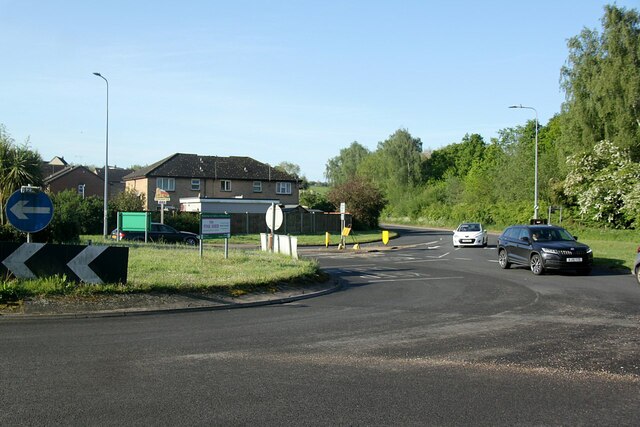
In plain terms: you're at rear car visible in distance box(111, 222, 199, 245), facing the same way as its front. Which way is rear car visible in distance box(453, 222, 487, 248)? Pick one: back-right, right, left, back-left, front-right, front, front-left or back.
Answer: front

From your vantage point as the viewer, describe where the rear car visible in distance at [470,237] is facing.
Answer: facing the viewer

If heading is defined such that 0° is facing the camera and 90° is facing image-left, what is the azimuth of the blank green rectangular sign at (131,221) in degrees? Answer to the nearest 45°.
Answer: approximately 0°

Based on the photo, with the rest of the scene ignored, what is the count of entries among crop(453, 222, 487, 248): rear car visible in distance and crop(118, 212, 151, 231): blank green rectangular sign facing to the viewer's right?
0

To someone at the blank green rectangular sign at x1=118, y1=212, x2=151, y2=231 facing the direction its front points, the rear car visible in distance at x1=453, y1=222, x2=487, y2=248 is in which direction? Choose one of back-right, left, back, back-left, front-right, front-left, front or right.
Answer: left

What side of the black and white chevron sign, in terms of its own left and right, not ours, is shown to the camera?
front

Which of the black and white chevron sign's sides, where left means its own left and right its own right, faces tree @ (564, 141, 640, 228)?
left

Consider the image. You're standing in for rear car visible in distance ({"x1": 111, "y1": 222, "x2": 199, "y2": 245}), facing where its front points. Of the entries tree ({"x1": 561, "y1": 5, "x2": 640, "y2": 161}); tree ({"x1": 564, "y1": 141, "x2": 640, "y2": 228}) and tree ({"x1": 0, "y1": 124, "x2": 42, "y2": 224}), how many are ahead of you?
2

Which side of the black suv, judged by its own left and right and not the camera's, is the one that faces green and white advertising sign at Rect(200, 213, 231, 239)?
right

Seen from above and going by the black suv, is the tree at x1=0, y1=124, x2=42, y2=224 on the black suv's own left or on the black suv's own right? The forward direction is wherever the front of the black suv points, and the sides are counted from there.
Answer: on the black suv's own right

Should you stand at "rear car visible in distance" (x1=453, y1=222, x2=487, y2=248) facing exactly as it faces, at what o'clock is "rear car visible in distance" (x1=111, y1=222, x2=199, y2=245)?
"rear car visible in distance" (x1=111, y1=222, x2=199, y2=245) is roughly at 2 o'clock from "rear car visible in distance" (x1=453, y1=222, x2=487, y2=248).

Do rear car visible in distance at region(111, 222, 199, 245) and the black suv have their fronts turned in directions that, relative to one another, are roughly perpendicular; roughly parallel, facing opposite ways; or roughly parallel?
roughly perpendicular
